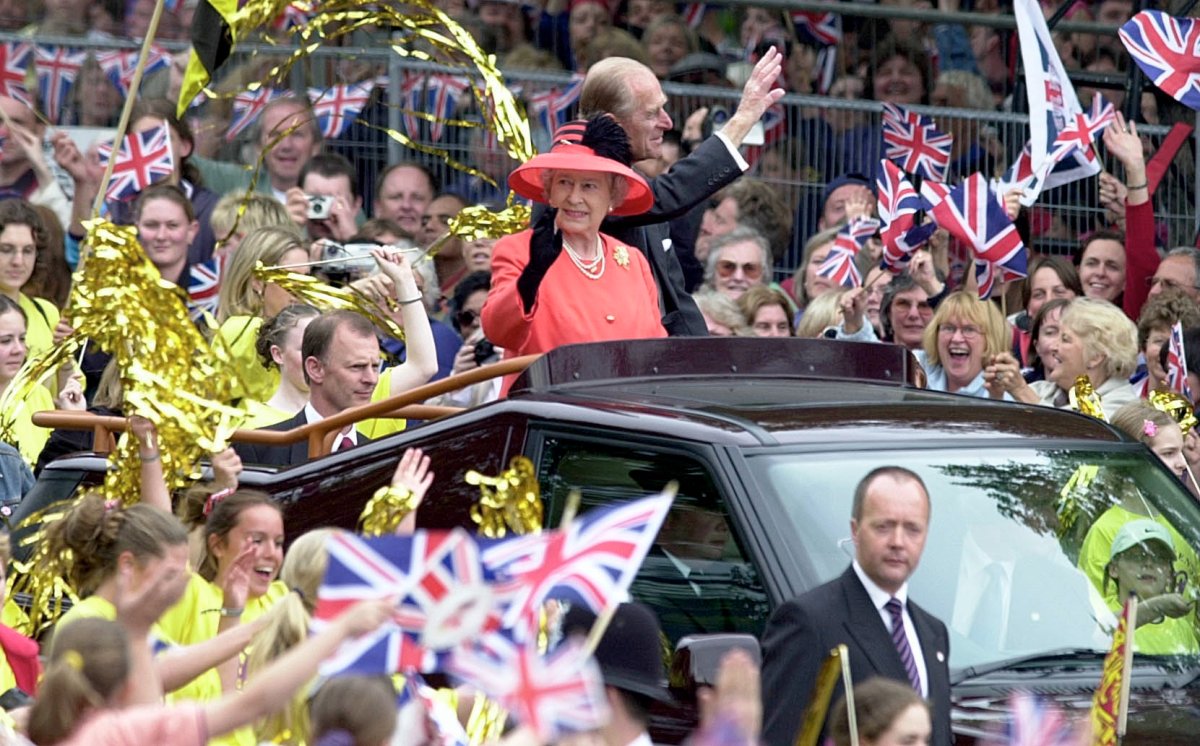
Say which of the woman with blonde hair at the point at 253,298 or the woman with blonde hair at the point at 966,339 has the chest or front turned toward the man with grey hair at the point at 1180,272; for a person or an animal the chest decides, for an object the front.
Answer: the woman with blonde hair at the point at 253,298

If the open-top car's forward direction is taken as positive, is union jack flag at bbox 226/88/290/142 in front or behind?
behind

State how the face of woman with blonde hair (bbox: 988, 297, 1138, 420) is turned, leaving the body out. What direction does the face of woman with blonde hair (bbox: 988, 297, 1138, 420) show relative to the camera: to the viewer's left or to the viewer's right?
to the viewer's left

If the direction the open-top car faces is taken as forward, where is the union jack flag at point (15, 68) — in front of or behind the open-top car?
behind

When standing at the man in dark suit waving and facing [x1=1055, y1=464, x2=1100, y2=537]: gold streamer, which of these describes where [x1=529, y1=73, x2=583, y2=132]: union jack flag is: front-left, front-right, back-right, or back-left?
back-left

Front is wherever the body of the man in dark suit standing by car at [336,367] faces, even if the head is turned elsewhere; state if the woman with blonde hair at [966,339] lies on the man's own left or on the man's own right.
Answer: on the man's own left

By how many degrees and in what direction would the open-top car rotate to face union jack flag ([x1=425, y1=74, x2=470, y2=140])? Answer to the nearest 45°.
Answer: approximately 135° to its left

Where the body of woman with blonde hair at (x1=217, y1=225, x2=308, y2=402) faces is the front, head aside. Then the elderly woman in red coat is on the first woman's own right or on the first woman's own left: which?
on the first woman's own right

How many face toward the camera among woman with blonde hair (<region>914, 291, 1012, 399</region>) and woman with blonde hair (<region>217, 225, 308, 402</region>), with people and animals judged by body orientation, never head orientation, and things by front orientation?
1

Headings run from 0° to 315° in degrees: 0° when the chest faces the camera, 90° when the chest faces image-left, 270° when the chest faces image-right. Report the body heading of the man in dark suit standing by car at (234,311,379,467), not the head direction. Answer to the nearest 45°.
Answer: approximately 315°
